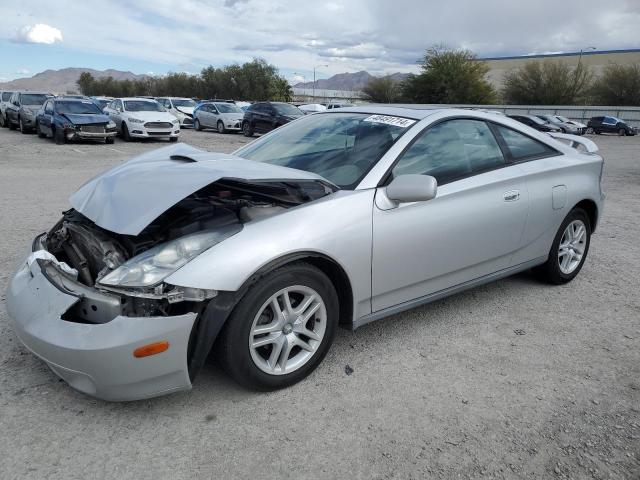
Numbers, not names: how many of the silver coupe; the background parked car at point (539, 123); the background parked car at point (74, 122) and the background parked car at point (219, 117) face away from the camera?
0

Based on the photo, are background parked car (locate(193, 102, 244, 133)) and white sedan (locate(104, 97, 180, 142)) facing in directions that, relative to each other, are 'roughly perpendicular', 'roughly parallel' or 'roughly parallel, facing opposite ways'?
roughly parallel

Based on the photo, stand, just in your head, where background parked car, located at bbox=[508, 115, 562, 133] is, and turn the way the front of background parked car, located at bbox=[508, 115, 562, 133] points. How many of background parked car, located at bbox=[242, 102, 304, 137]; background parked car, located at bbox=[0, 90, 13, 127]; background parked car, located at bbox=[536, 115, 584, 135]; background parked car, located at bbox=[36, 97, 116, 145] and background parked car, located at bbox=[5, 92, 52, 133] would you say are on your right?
4

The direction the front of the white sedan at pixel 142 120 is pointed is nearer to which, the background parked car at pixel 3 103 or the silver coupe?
the silver coupe

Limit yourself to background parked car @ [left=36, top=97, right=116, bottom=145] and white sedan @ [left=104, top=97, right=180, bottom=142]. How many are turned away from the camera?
0

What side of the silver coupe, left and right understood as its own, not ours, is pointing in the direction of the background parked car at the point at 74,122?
right

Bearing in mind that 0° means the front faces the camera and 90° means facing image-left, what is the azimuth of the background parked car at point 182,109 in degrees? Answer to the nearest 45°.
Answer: approximately 315°

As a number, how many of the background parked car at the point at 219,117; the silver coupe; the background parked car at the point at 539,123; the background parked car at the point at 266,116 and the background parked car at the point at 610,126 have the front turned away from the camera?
0

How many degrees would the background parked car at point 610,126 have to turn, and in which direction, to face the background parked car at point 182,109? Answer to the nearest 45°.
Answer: approximately 90° to its right

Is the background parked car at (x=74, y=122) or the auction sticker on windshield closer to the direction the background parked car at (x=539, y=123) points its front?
the auction sticker on windshield

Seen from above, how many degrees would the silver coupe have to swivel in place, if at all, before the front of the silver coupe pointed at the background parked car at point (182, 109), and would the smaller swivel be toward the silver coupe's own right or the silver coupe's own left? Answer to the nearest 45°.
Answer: approximately 135° to the silver coupe's own right

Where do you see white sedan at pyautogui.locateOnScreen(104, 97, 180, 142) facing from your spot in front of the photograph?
facing the viewer and to the right of the viewer

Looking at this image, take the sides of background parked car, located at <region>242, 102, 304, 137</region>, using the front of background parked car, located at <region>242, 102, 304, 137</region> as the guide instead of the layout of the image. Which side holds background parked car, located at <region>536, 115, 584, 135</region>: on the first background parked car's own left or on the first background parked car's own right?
on the first background parked car's own left

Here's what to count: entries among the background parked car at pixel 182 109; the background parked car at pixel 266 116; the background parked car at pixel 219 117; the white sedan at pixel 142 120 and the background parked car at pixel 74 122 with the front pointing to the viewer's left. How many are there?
0

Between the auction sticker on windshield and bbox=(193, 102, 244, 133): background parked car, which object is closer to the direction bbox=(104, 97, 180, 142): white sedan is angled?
the auction sticker on windshield

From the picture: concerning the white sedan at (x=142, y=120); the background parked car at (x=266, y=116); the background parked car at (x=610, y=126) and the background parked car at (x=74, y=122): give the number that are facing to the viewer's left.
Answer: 0

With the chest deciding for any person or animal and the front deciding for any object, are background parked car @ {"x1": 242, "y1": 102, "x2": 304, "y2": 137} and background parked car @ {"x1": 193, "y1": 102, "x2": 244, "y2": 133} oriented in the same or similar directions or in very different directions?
same or similar directions

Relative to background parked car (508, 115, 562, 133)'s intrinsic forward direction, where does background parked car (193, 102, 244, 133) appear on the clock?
background parked car (193, 102, 244, 133) is roughly at 3 o'clock from background parked car (508, 115, 562, 133).
